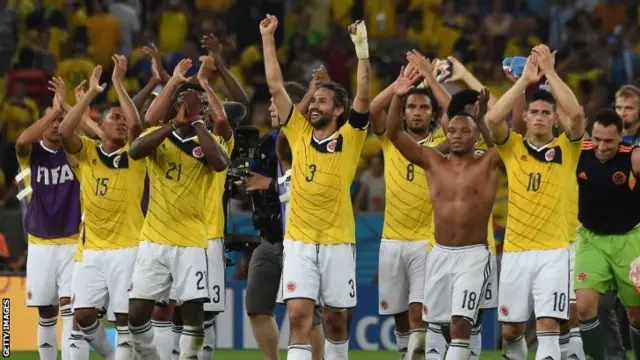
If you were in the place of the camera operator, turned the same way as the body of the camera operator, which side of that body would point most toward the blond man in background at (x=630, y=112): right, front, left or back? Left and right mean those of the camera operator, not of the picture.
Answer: back

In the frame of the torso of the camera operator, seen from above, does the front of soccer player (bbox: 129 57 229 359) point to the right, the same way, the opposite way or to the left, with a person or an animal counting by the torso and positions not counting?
to the left

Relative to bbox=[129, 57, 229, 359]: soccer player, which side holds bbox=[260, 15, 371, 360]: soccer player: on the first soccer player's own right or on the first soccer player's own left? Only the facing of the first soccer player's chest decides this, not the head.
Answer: on the first soccer player's own left

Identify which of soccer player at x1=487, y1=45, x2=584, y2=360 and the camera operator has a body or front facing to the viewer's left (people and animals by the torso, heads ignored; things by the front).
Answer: the camera operator

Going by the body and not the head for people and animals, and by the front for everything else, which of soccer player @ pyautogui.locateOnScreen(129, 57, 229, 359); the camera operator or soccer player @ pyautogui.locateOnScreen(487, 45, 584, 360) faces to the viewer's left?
the camera operator

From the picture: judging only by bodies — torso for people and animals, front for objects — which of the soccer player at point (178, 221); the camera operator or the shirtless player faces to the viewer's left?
the camera operator

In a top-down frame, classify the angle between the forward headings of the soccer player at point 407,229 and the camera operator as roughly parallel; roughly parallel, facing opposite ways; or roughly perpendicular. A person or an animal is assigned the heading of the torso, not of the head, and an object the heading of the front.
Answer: roughly perpendicular

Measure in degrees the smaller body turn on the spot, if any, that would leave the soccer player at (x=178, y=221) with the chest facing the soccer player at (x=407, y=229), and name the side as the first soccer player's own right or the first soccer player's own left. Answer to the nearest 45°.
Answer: approximately 90° to the first soccer player's own left

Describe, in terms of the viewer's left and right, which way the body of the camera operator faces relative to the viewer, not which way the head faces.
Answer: facing to the left of the viewer

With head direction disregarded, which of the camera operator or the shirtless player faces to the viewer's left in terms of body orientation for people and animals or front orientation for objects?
the camera operator
